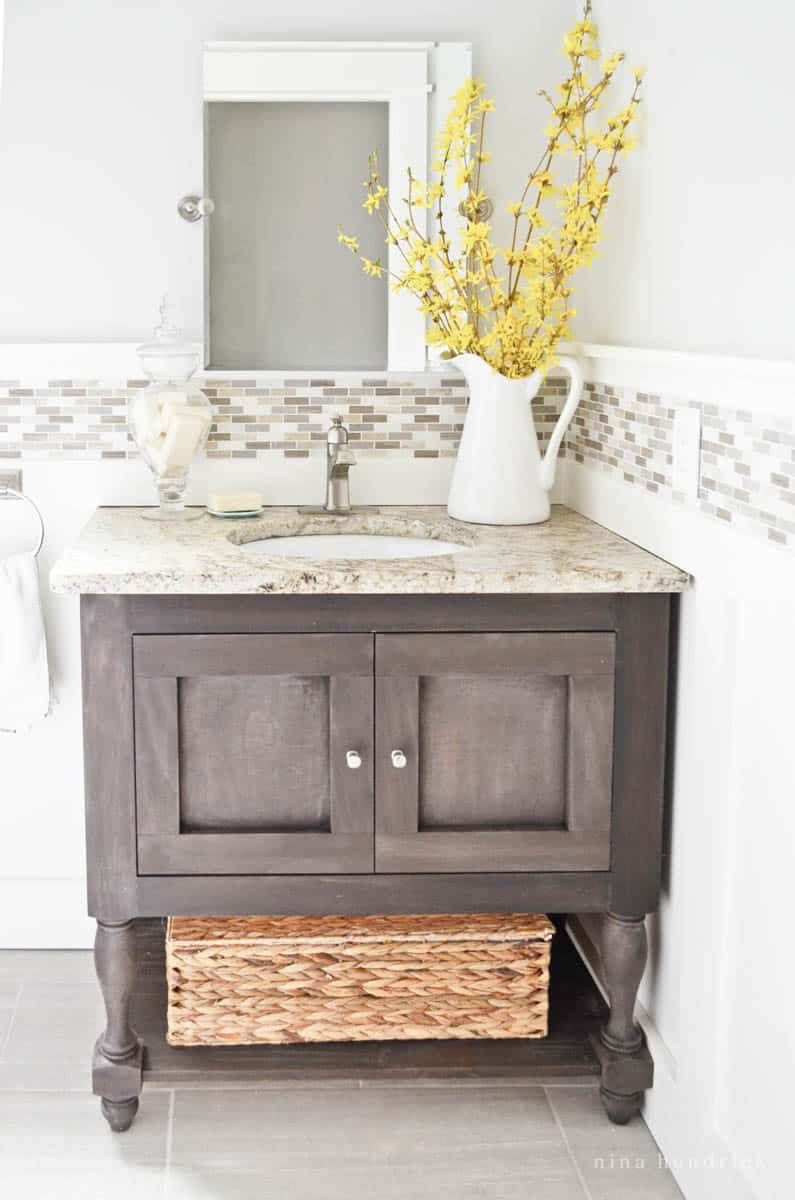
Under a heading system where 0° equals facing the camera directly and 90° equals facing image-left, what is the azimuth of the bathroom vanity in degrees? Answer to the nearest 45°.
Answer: approximately 0°

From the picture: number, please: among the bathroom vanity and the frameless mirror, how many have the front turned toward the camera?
2

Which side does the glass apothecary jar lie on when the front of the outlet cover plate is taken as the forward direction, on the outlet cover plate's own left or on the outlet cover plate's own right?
on the outlet cover plate's own right

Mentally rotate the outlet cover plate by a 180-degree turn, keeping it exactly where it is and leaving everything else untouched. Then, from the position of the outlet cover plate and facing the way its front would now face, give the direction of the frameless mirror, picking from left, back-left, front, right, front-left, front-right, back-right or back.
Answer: left

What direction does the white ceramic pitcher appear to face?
to the viewer's left
